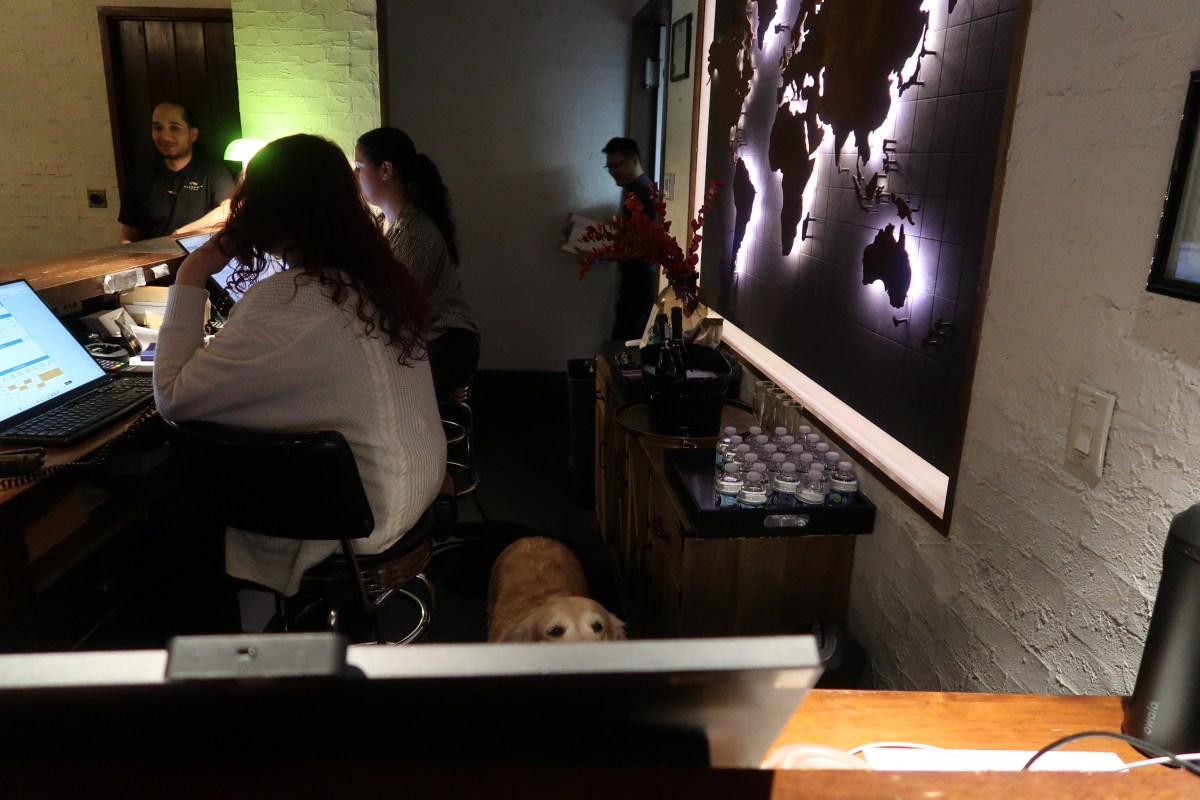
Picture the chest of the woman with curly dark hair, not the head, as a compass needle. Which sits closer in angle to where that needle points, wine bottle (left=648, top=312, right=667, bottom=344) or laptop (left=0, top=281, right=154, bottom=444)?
the laptop

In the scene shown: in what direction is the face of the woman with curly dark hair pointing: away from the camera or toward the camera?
away from the camera

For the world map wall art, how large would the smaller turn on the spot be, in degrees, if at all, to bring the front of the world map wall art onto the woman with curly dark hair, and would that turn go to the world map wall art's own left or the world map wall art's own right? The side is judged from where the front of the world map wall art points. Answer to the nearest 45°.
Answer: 0° — it already faces them

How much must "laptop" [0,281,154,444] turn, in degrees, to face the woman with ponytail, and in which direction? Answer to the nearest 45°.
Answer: approximately 90° to its left

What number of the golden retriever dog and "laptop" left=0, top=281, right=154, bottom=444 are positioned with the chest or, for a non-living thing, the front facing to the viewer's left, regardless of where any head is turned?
0

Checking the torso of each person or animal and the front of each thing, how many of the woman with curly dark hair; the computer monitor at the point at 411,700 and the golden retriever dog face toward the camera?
1

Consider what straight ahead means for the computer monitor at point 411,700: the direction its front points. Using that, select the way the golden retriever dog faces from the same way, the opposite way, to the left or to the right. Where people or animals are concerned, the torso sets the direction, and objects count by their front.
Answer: the opposite way

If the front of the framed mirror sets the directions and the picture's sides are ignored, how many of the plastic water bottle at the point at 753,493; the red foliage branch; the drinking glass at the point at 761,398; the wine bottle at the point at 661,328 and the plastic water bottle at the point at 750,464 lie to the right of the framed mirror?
5

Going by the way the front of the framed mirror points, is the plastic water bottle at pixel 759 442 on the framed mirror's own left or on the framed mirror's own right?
on the framed mirror's own right

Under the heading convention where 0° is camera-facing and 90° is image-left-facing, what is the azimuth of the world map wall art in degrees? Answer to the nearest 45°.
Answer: approximately 45°

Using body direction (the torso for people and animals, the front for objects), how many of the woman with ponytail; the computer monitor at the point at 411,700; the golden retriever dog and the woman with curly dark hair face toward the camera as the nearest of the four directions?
1

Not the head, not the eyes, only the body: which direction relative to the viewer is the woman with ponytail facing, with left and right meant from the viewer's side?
facing to the left of the viewer

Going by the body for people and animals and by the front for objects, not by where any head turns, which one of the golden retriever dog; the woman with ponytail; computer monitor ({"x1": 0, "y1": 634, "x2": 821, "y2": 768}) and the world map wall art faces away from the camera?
the computer monitor

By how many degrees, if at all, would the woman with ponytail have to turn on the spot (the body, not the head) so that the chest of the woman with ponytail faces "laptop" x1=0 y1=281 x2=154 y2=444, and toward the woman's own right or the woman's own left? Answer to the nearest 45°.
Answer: approximately 45° to the woman's own left

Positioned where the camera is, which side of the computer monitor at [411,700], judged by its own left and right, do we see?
back

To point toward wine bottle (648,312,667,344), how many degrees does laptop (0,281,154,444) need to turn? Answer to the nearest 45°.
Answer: approximately 45° to its left
